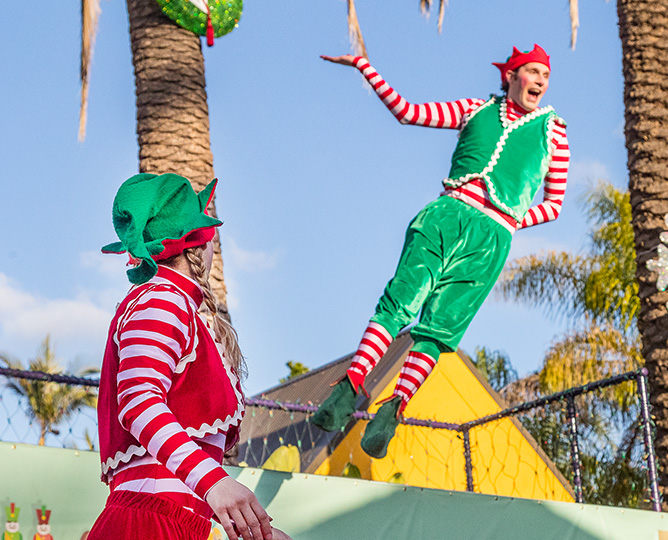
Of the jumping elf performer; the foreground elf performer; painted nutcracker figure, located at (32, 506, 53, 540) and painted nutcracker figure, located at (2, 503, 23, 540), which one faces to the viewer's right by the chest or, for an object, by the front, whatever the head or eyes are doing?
the foreground elf performer

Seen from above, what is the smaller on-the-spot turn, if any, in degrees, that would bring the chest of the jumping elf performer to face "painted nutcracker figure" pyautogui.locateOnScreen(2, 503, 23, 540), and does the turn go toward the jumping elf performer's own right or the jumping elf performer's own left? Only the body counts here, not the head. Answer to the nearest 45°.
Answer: approximately 45° to the jumping elf performer's own right

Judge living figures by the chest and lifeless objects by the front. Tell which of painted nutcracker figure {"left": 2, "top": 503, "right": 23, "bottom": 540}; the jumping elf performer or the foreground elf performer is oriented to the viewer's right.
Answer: the foreground elf performer

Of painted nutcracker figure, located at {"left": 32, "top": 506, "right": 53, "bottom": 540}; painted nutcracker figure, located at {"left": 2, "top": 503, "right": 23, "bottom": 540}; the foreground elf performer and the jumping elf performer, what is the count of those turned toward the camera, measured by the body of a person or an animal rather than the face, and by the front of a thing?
3

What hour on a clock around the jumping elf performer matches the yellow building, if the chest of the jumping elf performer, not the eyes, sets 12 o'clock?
The yellow building is roughly at 6 o'clock from the jumping elf performer.

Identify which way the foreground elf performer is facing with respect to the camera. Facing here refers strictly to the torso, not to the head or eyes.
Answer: to the viewer's right
